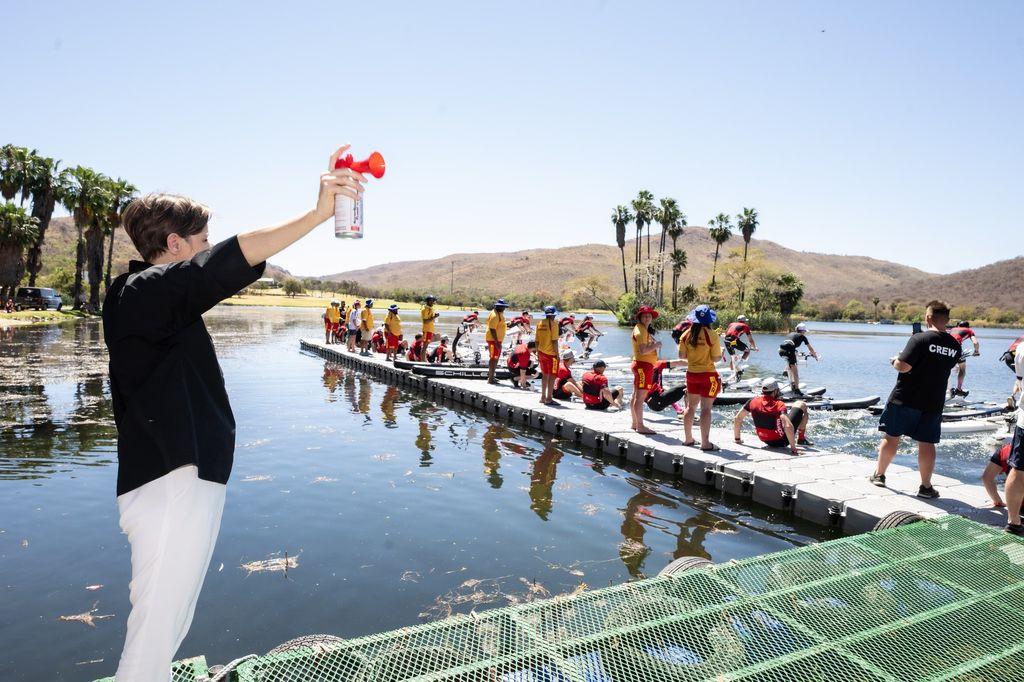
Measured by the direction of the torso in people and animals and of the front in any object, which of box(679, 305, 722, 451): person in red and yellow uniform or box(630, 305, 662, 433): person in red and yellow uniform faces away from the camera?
box(679, 305, 722, 451): person in red and yellow uniform

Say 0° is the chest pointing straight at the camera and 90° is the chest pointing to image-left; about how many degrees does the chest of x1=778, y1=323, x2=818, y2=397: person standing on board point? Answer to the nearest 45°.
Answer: approximately 225°

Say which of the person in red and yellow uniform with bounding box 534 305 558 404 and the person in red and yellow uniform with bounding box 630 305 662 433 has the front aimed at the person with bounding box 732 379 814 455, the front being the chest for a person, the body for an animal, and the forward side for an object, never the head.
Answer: the person in red and yellow uniform with bounding box 630 305 662 433

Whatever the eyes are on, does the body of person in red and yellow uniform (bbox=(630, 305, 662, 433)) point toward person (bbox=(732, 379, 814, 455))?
yes

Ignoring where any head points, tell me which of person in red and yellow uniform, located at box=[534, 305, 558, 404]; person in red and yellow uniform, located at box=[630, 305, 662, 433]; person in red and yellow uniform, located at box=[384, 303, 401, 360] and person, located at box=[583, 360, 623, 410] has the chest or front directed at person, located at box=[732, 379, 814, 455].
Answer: person in red and yellow uniform, located at box=[630, 305, 662, 433]

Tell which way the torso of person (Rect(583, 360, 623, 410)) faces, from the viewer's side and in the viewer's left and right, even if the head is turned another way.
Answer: facing away from the viewer and to the right of the viewer

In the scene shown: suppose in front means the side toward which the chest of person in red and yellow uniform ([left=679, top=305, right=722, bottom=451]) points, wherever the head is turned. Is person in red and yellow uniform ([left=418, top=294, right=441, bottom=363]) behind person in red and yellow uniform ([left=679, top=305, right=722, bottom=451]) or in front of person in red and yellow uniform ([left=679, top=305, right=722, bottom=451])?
in front

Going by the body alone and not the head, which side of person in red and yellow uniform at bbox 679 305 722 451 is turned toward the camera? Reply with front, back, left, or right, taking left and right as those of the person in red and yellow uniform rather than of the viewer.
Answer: back

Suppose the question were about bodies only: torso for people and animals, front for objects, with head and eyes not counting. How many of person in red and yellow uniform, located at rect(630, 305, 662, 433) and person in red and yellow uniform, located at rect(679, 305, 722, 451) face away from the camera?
1

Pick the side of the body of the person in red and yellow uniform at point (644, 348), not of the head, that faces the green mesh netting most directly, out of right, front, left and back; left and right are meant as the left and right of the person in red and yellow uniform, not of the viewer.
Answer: right
